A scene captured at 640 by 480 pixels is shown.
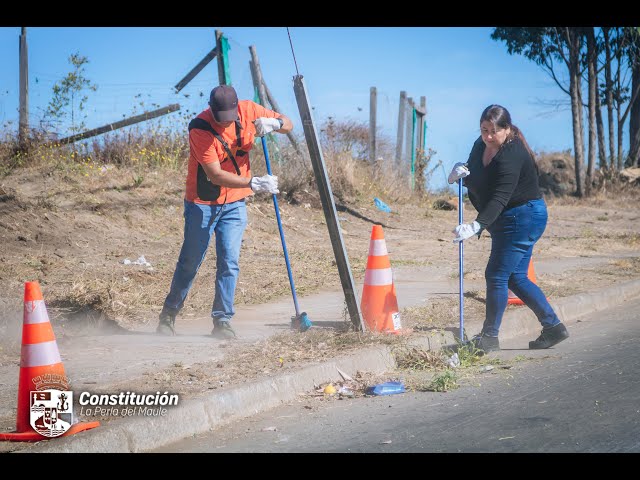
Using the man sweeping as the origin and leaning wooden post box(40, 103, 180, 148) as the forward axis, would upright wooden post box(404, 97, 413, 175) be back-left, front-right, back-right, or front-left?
front-right

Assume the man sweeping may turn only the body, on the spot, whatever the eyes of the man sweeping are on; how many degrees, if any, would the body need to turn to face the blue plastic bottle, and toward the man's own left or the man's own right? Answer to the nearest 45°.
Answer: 0° — they already face it

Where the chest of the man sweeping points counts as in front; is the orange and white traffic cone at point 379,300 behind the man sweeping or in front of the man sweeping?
in front

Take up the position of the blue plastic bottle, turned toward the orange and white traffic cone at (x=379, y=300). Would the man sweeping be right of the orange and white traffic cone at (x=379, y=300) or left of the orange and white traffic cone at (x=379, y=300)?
left

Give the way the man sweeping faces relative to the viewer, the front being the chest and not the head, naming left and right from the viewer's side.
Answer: facing the viewer and to the right of the viewer

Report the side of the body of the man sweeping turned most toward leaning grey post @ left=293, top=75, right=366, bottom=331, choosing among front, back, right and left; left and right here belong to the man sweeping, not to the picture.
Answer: left

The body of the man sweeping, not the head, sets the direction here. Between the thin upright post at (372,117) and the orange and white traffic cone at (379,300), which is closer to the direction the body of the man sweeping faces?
the orange and white traffic cone

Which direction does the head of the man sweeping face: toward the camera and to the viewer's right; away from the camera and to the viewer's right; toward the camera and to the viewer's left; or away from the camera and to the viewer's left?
toward the camera and to the viewer's right

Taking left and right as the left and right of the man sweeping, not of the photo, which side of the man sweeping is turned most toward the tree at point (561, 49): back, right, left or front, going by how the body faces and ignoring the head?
left

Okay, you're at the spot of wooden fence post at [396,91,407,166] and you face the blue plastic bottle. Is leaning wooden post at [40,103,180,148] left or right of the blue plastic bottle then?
right

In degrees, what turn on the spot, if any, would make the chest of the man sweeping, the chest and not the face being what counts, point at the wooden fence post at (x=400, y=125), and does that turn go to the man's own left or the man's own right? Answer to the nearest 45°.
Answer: approximately 135° to the man's own left

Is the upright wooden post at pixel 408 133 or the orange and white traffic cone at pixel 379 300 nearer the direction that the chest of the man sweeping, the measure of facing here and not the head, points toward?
the orange and white traffic cone
